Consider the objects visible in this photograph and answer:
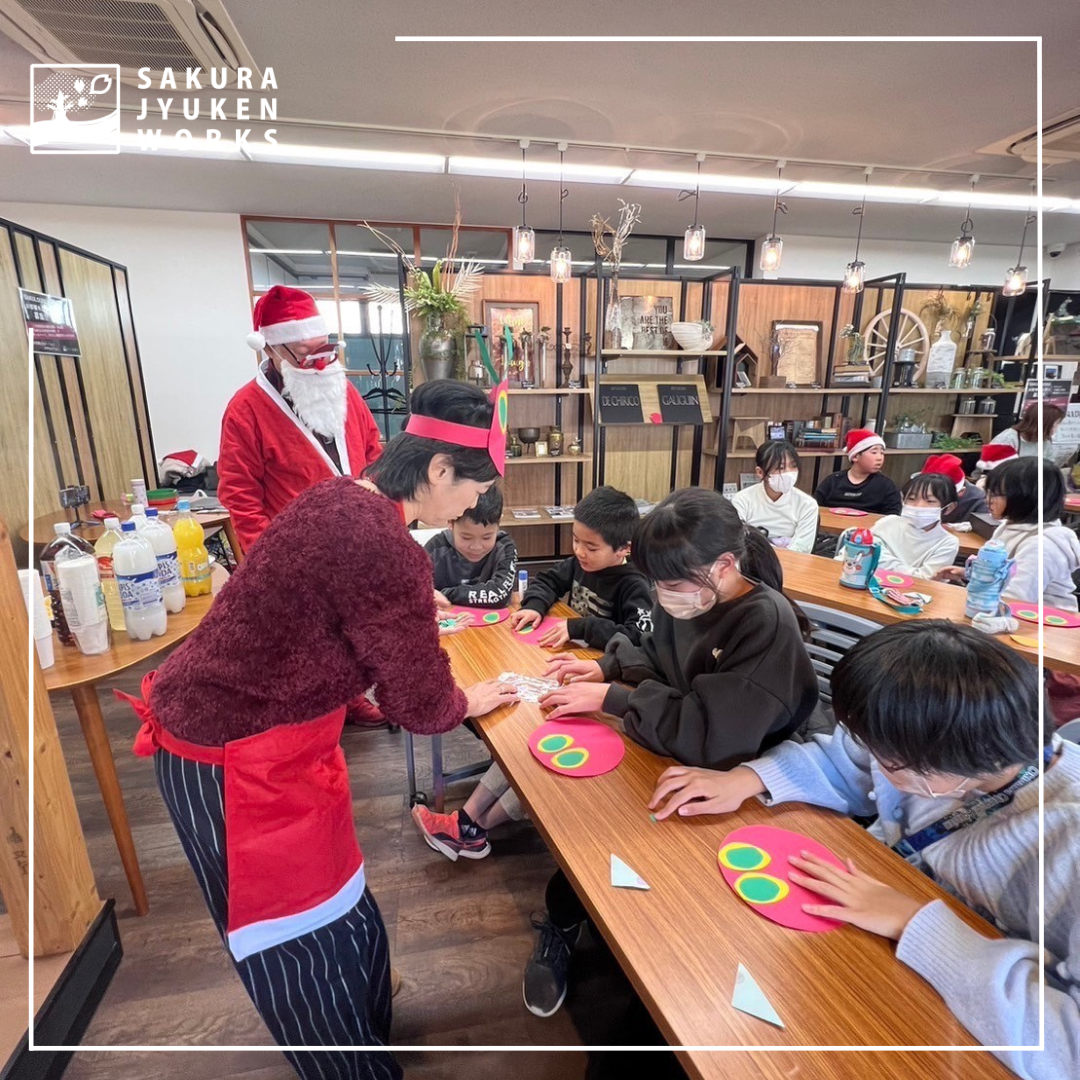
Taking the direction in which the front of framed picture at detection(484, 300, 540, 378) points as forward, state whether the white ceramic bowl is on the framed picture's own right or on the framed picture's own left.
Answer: on the framed picture's own left

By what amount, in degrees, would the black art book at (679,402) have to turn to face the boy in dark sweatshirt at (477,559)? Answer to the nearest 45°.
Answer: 0° — it already faces them

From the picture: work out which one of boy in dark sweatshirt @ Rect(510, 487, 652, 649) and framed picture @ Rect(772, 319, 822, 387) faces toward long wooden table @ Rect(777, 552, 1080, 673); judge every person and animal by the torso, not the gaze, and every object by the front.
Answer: the framed picture

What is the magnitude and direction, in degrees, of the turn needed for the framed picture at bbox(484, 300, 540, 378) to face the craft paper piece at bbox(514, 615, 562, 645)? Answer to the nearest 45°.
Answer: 0° — it already faces it

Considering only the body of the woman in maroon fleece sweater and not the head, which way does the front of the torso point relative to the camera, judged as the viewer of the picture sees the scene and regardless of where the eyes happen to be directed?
to the viewer's right

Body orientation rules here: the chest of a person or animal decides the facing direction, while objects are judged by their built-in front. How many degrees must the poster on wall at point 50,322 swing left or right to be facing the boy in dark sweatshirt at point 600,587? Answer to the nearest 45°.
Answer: approximately 45° to its right

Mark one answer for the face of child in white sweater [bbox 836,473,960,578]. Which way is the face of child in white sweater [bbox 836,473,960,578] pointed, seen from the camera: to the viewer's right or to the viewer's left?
to the viewer's left

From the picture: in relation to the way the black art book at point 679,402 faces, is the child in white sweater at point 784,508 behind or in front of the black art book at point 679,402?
in front
